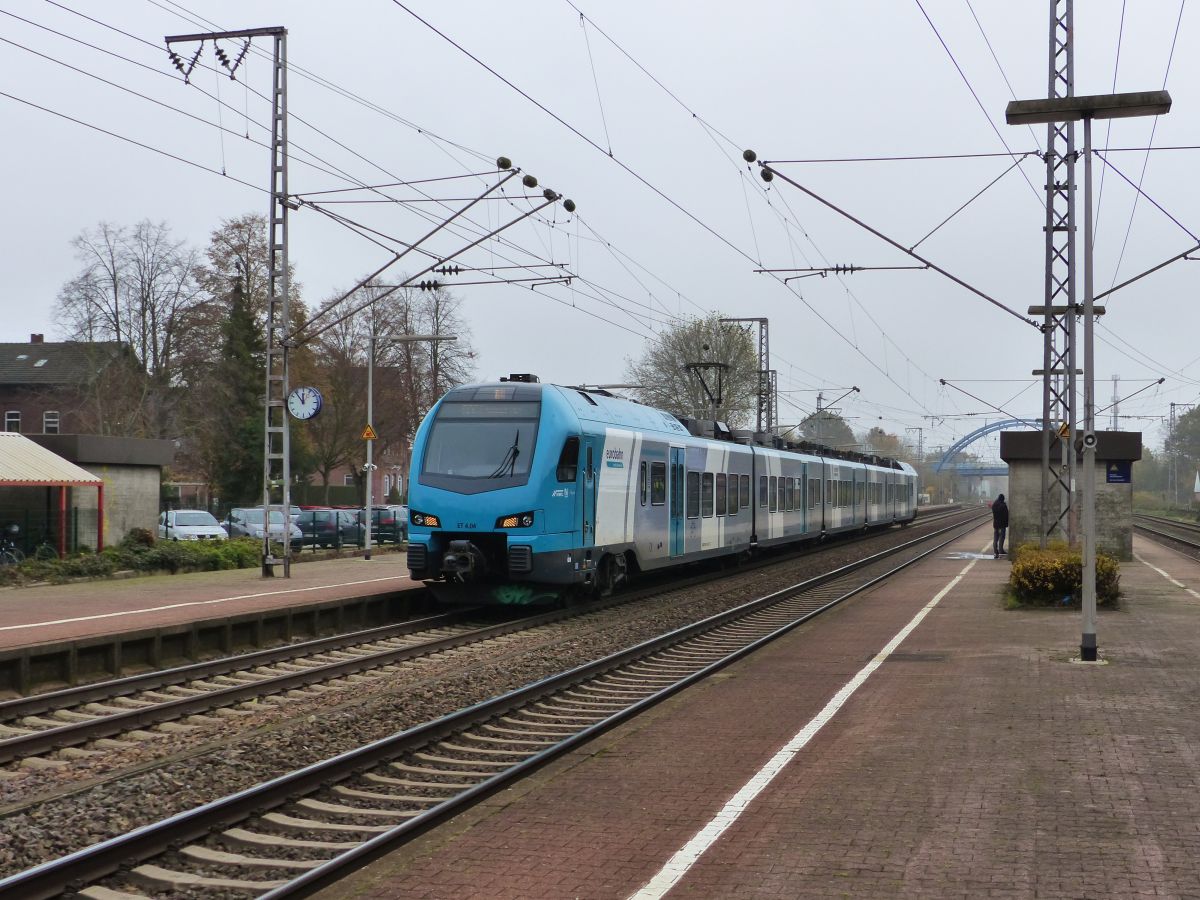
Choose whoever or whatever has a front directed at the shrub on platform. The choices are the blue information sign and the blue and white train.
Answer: the blue information sign

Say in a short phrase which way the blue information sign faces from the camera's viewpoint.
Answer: facing the viewer

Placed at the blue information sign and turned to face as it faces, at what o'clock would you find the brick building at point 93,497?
The brick building is roughly at 2 o'clock from the blue information sign.

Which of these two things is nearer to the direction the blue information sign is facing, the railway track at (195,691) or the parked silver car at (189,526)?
the railway track

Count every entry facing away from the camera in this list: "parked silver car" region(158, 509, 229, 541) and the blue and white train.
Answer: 0

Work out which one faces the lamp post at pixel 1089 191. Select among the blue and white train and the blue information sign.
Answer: the blue information sign

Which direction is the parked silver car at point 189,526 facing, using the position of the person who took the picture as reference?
facing the viewer and to the right of the viewer

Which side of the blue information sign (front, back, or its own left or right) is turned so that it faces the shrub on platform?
front

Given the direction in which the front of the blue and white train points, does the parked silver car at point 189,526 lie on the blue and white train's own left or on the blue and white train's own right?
on the blue and white train's own right

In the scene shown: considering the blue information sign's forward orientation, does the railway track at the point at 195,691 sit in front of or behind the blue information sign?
in front

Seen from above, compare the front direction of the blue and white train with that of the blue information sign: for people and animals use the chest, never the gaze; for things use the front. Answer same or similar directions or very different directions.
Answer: same or similar directions

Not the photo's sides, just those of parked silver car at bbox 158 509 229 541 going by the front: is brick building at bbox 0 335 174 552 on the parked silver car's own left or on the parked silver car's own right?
on the parked silver car's own right

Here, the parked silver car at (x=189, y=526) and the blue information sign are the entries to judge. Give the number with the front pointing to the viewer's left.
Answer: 0

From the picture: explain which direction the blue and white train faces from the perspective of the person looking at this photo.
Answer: facing the viewer and to the left of the viewer

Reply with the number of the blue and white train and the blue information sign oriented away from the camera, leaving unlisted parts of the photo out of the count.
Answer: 0
